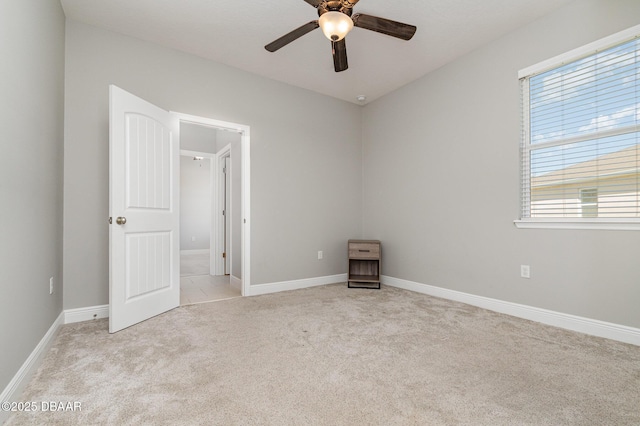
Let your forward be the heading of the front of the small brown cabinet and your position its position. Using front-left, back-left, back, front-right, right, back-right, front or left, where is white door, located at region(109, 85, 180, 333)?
front-right

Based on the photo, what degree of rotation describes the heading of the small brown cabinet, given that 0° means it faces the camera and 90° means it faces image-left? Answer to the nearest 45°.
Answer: approximately 0°

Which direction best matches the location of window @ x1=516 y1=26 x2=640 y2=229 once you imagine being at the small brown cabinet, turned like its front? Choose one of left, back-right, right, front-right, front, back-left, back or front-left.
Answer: front-left
